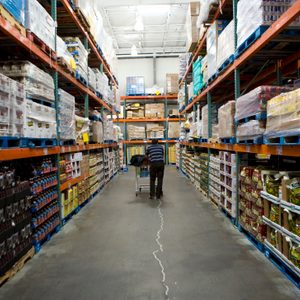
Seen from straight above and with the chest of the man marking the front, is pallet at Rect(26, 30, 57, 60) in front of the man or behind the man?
behind

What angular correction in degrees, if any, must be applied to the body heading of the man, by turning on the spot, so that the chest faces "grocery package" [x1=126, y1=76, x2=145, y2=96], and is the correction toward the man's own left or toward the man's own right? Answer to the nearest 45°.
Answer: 0° — they already face it

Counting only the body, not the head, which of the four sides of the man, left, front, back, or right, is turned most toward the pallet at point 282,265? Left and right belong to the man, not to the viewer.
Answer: back

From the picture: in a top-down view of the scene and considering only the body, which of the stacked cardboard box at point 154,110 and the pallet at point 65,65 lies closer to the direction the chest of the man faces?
the stacked cardboard box

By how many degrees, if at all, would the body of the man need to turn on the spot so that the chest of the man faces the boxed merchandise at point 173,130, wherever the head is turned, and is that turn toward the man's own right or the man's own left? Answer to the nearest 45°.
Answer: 0° — they already face it

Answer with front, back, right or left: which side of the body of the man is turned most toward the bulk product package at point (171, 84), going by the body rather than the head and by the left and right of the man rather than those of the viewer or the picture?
front

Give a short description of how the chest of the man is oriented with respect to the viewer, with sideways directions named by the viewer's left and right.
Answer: facing away from the viewer

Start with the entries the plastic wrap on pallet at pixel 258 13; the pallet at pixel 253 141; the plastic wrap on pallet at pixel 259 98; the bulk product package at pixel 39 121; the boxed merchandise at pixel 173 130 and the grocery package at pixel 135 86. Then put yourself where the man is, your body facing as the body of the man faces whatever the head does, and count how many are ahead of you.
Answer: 2

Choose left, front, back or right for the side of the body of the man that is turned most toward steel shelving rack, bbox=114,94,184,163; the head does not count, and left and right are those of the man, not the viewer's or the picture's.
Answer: front

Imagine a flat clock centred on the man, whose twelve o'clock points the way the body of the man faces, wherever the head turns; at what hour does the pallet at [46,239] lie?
The pallet is roughly at 7 o'clock from the man.

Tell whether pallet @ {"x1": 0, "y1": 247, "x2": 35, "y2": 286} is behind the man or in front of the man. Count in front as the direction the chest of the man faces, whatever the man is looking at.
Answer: behind
